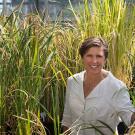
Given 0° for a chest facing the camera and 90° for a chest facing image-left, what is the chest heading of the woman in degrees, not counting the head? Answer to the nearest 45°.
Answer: approximately 45°
